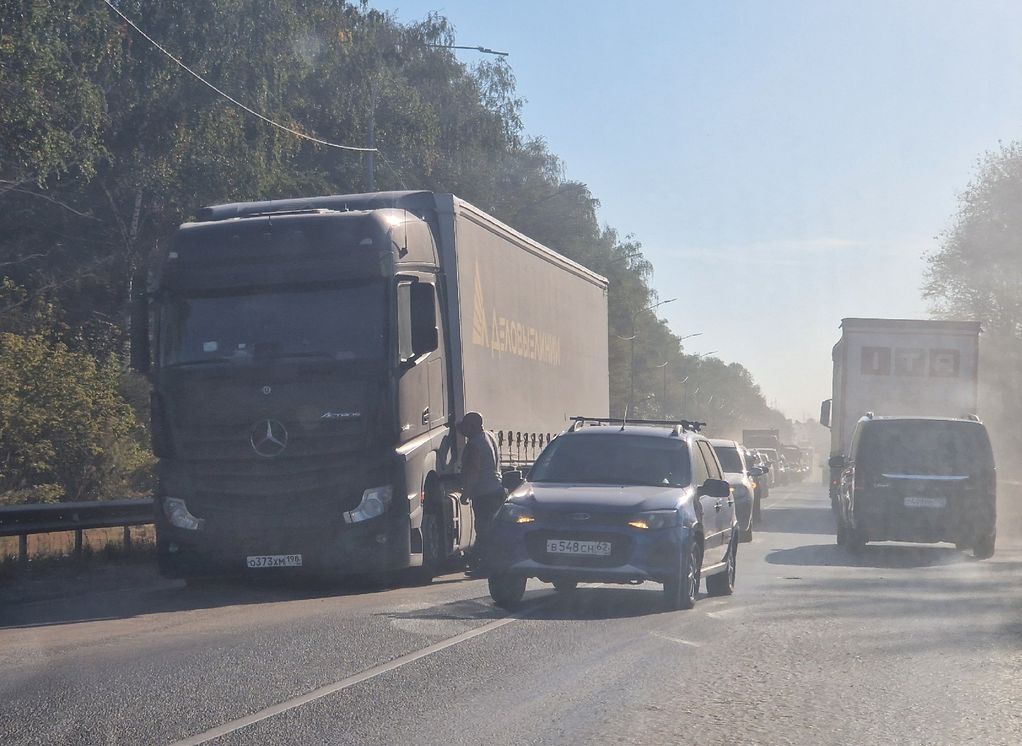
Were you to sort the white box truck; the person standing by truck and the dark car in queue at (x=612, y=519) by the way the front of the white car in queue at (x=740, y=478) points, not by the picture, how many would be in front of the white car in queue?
2

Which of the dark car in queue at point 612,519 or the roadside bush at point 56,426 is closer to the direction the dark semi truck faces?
the dark car in queue

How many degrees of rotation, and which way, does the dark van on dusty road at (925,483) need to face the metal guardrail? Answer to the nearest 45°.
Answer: approximately 135° to its left

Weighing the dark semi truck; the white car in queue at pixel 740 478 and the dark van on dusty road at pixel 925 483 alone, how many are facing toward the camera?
2

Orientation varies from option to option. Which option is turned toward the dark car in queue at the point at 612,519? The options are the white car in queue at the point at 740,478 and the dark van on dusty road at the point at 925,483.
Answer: the white car in queue

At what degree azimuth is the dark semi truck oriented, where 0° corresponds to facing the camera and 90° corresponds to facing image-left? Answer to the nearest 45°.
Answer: approximately 0°

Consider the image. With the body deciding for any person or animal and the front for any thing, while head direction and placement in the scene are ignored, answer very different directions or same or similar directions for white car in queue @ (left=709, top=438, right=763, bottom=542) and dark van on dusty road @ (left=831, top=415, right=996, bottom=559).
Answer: very different directions

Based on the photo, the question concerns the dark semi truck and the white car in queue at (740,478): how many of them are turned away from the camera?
0

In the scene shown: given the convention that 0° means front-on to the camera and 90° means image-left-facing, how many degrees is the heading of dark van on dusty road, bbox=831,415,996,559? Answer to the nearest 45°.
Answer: approximately 180°

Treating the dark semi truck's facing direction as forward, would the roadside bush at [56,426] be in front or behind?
behind
